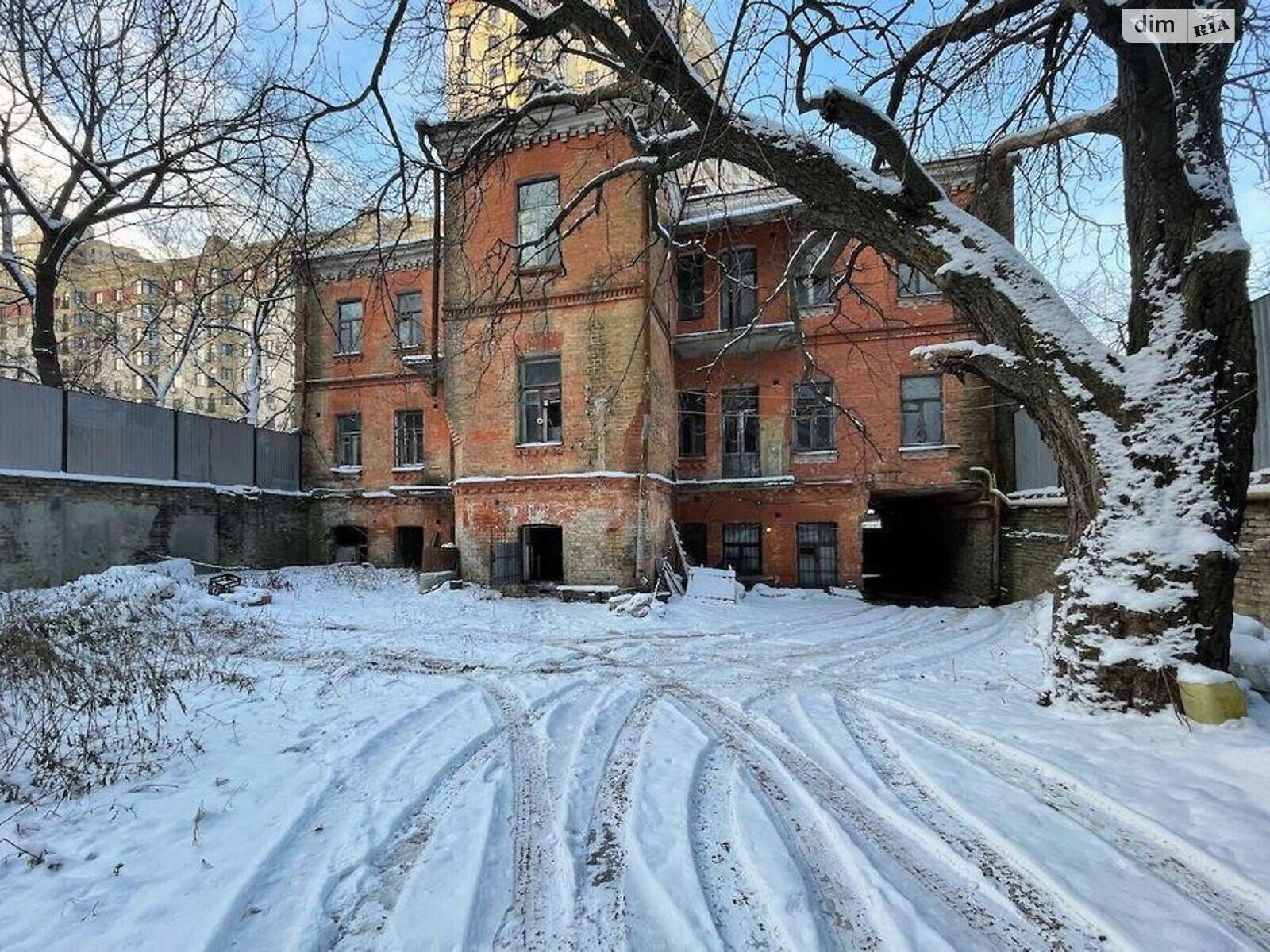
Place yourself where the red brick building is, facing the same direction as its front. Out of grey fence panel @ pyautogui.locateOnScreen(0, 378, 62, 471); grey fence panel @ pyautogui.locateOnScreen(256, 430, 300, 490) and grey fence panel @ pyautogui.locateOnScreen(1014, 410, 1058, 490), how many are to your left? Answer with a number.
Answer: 1

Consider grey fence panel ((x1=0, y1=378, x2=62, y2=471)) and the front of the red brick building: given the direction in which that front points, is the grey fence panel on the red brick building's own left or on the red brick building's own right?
on the red brick building's own right

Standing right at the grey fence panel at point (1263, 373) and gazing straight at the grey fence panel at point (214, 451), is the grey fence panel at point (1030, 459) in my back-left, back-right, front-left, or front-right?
front-right

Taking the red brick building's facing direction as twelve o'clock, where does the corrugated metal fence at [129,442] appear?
The corrugated metal fence is roughly at 3 o'clock from the red brick building.

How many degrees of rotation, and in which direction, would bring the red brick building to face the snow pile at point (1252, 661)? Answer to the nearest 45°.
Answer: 0° — it already faces it

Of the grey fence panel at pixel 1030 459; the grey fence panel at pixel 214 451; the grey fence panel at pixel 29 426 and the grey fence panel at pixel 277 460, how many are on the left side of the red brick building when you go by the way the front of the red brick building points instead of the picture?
1

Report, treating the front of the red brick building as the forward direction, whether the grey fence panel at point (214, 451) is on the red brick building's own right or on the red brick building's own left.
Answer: on the red brick building's own right

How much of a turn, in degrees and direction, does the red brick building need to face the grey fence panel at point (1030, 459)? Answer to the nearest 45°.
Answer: approximately 90° to its left

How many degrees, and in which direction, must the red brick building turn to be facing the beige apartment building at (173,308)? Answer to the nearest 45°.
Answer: approximately 90° to its right

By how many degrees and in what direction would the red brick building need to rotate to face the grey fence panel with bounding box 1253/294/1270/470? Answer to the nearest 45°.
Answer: approximately 45° to its left

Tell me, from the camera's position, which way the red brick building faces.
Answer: facing the viewer

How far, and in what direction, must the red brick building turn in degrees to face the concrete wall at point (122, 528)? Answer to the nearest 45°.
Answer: approximately 90° to its right

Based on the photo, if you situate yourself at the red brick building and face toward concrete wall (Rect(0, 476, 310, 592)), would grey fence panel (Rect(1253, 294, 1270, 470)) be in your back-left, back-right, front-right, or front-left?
back-left

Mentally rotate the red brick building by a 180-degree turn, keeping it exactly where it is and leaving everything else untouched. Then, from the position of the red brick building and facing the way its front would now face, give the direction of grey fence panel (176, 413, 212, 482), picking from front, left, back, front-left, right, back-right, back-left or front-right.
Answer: left
